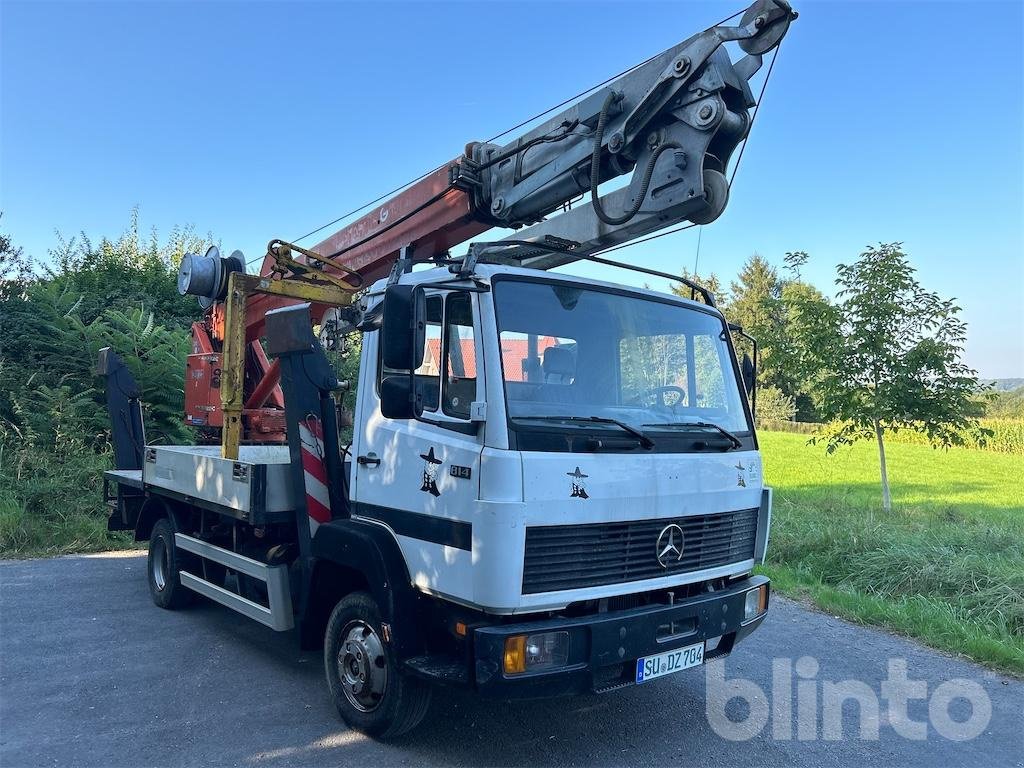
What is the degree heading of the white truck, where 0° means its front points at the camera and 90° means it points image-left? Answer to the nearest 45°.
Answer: approximately 315°

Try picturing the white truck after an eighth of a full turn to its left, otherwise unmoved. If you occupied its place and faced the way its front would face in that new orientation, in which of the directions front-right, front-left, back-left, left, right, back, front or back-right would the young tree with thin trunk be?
front-left
